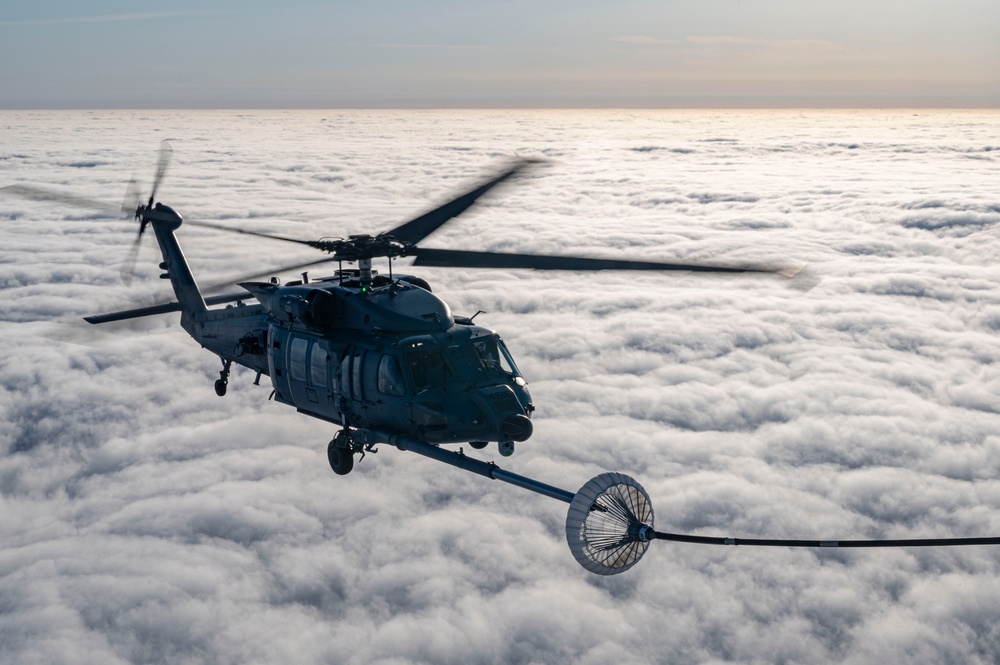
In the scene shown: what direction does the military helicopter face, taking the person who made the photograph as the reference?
facing the viewer and to the right of the viewer
